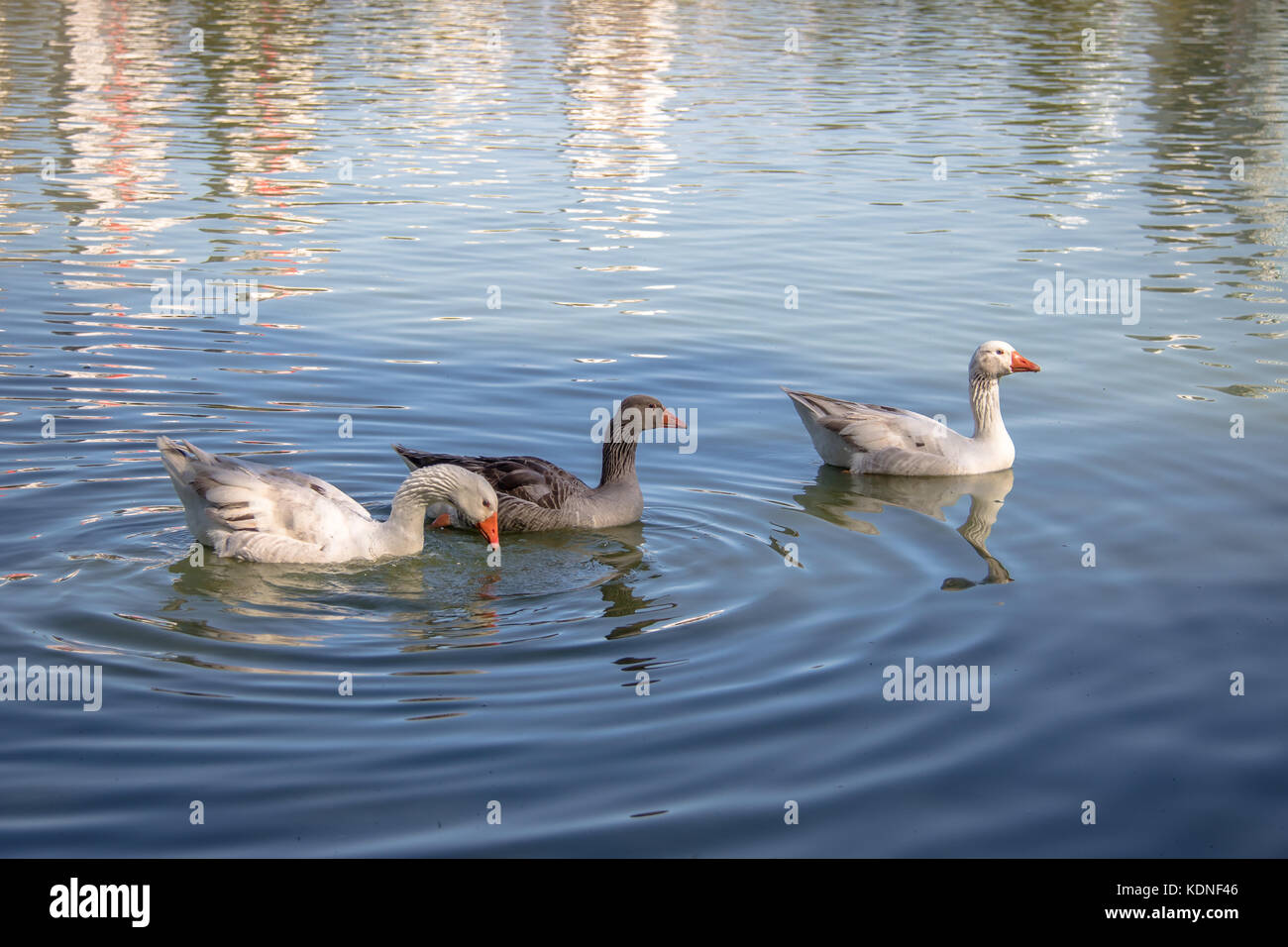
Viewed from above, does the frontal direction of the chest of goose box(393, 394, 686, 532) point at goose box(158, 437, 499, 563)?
no

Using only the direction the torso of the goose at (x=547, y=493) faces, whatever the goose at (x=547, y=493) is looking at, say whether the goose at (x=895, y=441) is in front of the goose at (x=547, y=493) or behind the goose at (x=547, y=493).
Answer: in front

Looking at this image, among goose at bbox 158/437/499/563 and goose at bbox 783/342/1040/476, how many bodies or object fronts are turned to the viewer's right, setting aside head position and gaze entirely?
2

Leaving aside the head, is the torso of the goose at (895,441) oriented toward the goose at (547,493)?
no

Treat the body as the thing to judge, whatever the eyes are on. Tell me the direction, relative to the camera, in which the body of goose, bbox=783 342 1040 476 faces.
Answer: to the viewer's right

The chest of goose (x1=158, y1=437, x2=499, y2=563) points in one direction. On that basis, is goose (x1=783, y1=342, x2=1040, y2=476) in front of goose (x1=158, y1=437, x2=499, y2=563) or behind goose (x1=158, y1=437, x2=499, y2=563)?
in front

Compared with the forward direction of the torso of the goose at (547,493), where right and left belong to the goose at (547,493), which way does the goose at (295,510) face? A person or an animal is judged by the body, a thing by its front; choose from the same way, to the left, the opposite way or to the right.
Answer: the same way

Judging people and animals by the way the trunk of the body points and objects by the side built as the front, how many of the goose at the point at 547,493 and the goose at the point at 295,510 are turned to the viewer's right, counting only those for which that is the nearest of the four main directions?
2

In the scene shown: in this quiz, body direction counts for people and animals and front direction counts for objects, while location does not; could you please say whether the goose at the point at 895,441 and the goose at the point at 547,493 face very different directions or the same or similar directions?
same or similar directions

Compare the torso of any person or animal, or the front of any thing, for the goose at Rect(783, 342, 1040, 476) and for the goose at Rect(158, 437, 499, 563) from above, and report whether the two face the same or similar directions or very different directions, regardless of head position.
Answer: same or similar directions

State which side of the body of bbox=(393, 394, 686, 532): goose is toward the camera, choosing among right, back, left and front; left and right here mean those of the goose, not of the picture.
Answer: right

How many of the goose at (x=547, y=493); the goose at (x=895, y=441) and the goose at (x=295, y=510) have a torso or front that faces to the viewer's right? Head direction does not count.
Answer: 3

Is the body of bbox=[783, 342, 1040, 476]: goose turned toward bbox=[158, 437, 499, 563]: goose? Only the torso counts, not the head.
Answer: no

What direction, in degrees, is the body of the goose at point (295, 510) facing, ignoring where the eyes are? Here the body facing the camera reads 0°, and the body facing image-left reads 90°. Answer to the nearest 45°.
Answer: approximately 270°
